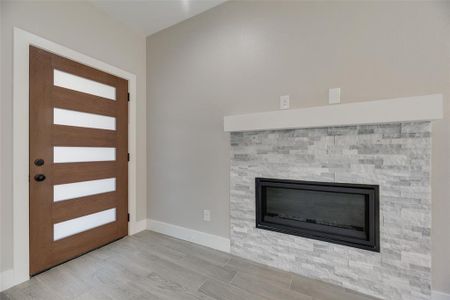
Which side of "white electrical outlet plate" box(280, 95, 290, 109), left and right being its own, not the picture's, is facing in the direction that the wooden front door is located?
right

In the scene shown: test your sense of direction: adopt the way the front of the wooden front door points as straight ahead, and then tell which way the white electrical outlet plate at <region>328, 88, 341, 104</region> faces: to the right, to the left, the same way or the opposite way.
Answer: to the right

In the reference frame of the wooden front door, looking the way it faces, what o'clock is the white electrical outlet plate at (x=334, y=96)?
The white electrical outlet plate is roughly at 12 o'clock from the wooden front door.

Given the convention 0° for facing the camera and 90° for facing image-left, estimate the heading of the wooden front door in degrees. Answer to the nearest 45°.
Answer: approximately 315°

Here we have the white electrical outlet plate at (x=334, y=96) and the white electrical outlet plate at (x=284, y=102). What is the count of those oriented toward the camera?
2

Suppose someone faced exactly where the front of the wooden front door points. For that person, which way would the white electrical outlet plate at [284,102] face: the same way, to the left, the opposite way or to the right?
to the right

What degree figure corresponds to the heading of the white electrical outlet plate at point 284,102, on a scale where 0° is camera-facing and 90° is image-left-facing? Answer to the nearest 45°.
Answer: approximately 0°

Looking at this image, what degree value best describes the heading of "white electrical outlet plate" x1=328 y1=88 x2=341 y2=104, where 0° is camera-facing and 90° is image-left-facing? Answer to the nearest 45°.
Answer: approximately 0°

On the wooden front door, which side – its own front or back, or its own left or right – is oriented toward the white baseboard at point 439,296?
front
